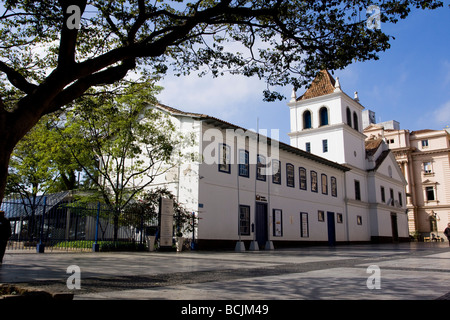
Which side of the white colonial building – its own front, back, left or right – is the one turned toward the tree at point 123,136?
right

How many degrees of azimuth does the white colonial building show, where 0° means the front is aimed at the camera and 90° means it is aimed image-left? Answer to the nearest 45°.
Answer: approximately 315°
